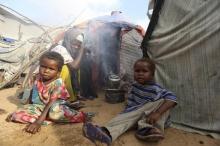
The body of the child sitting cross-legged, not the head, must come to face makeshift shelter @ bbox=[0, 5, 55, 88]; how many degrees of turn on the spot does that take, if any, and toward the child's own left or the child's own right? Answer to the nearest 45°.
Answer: approximately 135° to the child's own right

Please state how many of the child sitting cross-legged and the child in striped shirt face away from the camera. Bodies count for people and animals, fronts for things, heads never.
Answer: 0

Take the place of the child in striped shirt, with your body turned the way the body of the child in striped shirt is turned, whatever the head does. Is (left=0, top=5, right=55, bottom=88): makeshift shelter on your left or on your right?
on your right

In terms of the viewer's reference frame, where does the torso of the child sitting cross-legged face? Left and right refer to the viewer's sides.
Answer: facing the viewer and to the left of the viewer

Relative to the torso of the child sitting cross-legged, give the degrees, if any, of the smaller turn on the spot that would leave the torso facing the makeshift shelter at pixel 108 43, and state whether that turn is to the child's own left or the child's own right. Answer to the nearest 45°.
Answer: approximately 180°

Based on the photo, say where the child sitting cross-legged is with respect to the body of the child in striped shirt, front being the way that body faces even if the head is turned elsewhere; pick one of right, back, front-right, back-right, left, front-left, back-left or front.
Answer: front-right

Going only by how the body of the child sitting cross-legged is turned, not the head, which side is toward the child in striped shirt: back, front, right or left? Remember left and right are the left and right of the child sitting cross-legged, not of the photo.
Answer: left

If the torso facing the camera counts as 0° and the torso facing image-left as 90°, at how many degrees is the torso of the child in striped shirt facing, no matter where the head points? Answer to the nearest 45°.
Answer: approximately 45°
